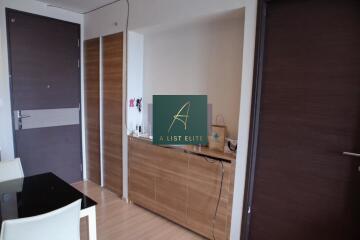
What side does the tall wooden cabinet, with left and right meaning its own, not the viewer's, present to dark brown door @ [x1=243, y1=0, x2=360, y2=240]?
left

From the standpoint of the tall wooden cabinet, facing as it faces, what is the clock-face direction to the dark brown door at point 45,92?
The dark brown door is roughly at 2 o'clock from the tall wooden cabinet.

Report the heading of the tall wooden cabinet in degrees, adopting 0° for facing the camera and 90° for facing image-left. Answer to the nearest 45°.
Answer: approximately 45°

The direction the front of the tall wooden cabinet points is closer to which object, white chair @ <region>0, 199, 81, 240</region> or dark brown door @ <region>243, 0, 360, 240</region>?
the white chair

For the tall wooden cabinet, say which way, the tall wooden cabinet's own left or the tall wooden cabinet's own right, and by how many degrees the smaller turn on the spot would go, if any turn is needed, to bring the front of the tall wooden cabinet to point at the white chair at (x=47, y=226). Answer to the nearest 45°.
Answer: approximately 45° to the tall wooden cabinet's own left
